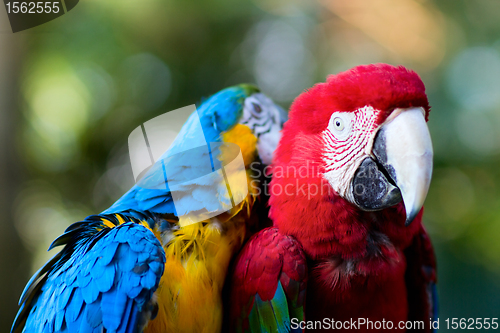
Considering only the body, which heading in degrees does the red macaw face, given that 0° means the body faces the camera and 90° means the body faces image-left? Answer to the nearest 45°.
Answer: approximately 315°
